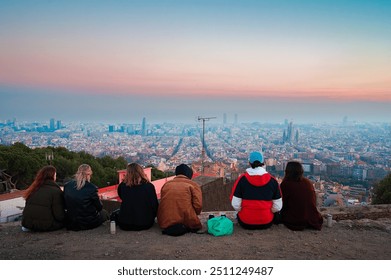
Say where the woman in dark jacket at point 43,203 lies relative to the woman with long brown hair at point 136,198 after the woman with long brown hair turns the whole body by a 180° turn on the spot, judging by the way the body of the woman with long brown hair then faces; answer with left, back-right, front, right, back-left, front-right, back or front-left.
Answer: right

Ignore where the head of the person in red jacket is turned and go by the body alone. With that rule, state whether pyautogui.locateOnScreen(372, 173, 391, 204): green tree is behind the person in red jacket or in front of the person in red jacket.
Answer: in front

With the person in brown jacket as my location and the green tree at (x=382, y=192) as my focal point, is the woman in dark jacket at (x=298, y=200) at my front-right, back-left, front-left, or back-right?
front-right

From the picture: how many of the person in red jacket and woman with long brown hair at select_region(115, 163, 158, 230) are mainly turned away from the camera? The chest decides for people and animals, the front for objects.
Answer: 2

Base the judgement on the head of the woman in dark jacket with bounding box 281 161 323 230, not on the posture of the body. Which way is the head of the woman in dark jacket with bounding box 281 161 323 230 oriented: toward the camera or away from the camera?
away from the camera

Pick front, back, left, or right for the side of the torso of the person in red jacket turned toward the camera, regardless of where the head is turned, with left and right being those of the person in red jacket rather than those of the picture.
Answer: back

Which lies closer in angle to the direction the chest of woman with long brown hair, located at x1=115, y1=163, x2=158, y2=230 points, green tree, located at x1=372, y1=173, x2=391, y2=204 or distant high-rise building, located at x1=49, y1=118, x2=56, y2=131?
the distant high-rise building

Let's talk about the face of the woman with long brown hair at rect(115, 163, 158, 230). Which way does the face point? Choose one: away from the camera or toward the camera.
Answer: away from the camera

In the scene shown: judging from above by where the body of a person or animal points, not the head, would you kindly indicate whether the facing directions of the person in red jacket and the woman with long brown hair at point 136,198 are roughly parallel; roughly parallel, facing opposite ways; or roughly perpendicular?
roughly parallel

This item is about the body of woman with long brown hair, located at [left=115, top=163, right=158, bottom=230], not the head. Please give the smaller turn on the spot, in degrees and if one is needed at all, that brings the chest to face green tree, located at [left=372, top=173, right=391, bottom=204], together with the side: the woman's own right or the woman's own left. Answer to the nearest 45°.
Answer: approximately 45° to the woman's own right

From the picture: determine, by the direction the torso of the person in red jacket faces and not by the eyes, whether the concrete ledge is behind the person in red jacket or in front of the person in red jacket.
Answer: in front

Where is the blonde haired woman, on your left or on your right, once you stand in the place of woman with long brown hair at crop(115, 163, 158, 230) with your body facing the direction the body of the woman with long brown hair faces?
on your left

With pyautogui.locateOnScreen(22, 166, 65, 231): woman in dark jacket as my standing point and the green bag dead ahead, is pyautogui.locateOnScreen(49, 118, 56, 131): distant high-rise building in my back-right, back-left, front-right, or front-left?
back-left

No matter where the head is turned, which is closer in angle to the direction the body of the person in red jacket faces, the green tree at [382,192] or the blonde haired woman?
the green tree

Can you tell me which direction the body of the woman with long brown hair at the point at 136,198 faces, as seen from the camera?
away from the camera
